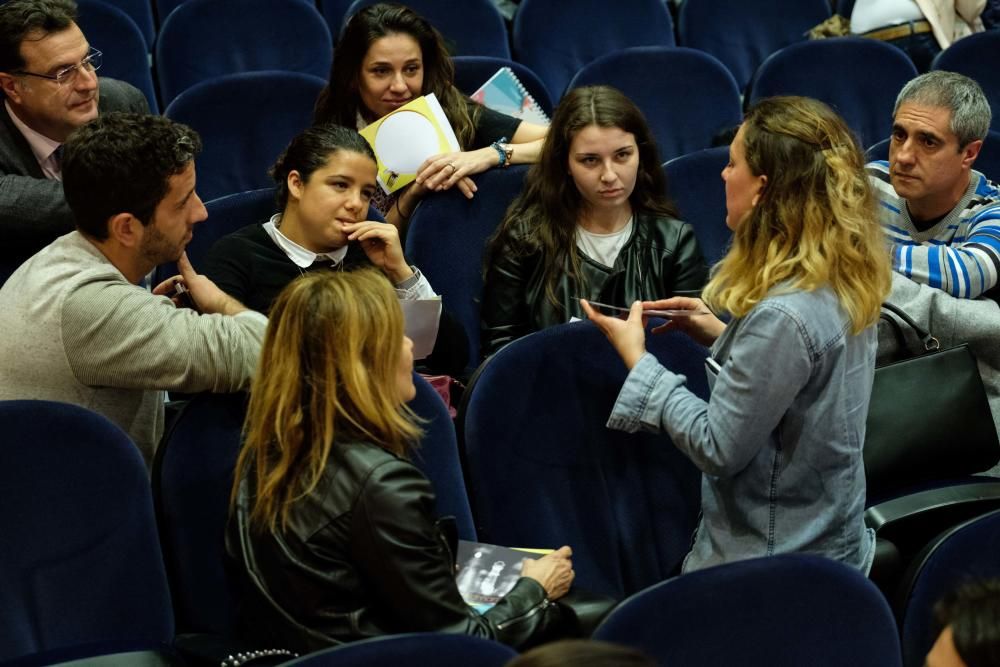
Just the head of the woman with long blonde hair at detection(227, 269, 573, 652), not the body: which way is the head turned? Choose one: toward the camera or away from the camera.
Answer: away from the camera

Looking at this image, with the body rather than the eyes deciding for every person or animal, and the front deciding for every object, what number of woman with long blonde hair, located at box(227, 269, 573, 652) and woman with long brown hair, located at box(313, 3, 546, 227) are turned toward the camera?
1

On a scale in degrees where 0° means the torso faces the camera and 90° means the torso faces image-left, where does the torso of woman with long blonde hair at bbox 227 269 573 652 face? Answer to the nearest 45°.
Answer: approximately 225°

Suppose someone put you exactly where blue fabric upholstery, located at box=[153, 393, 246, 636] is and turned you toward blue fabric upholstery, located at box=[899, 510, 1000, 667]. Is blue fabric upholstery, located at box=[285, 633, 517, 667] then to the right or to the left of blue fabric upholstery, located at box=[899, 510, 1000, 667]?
right

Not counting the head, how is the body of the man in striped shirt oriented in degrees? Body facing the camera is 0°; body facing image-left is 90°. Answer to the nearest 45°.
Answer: approximately 45°

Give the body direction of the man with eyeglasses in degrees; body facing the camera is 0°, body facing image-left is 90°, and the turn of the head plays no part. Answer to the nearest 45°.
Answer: approximately 315°

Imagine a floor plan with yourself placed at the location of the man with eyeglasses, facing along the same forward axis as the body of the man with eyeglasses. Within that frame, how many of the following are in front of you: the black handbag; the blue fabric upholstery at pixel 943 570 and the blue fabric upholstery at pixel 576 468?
3

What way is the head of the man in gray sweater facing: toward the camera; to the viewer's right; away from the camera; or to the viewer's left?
to the viewer's right

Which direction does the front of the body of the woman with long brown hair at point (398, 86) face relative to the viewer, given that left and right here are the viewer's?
facing the viewer

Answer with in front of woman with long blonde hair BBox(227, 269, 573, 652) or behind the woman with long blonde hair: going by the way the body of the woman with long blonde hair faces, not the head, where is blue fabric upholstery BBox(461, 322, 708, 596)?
in front

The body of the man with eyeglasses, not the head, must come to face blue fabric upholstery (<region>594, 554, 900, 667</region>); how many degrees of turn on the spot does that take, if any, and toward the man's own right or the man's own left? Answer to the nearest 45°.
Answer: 0° — they already face it
